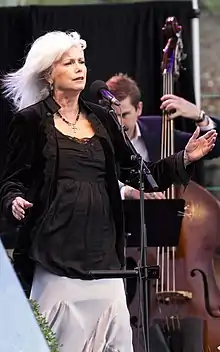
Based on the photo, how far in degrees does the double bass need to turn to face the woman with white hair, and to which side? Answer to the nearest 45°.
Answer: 0° — it already faces them

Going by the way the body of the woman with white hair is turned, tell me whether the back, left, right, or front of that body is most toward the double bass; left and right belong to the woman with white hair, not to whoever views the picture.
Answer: left

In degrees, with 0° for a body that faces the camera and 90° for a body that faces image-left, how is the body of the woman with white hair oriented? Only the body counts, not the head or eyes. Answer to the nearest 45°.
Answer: approximately 315°

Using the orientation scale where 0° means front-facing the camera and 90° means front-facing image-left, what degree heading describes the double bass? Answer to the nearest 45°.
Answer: approximately 45°

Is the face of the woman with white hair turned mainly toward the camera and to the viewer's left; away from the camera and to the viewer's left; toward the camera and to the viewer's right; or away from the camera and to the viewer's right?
toward the camera and to the viewer's right
